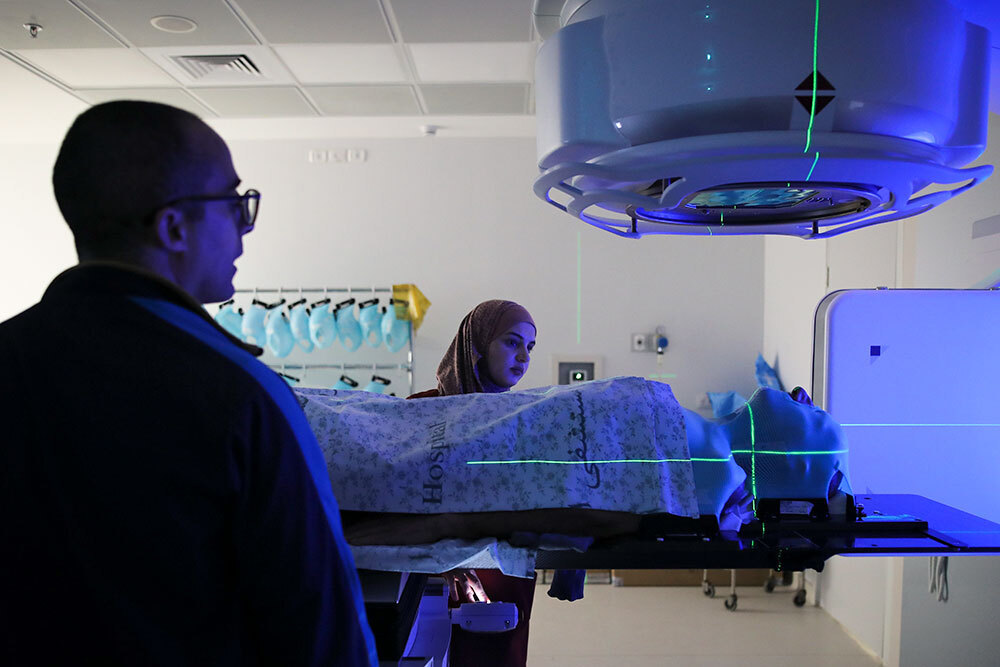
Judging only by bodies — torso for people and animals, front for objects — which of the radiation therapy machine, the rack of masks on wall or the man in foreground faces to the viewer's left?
the radiation therapy machine

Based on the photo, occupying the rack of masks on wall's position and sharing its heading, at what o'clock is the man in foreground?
The man in foreground is roughly at 12 o'clock from the rack of masks on wall.

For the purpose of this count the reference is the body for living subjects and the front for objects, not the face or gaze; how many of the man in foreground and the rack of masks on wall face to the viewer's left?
0

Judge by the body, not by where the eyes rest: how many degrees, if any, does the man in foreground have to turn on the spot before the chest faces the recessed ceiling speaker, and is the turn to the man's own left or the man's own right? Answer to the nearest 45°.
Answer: approximately 45° to the man's own left

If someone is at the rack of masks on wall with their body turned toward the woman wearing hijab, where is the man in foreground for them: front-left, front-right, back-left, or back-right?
front-right

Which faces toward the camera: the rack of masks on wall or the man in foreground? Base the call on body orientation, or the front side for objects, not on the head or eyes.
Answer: the rack of masks on wall

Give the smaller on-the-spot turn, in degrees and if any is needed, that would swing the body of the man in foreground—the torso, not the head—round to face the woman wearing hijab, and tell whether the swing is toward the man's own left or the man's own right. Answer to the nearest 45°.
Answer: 0° — they already face them

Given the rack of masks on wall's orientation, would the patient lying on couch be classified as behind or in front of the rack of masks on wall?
in front

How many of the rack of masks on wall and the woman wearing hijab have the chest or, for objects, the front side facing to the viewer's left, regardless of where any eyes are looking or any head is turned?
0

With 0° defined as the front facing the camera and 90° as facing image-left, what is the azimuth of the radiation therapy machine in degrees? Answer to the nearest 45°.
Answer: approximately 90°

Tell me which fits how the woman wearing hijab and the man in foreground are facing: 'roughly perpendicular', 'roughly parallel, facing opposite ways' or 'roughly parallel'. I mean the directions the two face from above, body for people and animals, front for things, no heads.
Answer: roughly perpendicular

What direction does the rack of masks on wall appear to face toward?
toward the camera

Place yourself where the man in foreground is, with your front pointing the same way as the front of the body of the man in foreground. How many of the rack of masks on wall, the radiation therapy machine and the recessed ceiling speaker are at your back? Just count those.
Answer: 0

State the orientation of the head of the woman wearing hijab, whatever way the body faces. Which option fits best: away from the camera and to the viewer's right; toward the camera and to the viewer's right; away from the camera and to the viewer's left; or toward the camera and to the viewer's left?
toward the camera and to the viewer's right

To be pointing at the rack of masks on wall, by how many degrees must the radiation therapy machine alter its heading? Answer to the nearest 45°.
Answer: approximately 45° to its right

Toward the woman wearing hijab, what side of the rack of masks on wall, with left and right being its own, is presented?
front

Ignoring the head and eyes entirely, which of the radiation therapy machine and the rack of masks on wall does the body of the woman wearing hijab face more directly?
the radiation therapy machine

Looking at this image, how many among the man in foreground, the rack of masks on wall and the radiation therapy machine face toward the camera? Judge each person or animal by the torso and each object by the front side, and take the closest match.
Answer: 1

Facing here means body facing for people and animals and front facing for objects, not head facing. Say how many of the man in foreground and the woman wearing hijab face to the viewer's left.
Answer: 0
